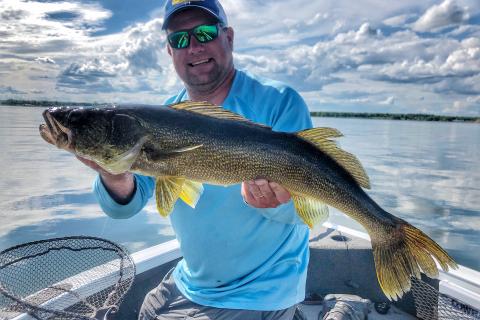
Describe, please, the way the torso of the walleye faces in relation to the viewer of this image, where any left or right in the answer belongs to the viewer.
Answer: facing to the left of the viewer
